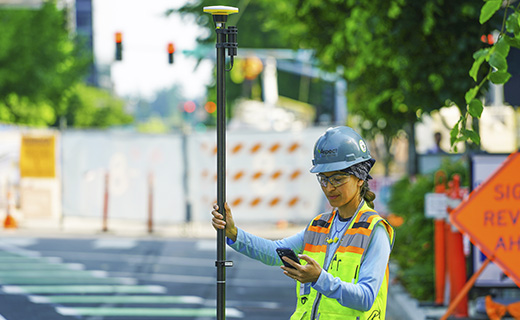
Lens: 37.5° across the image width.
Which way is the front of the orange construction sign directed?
toward the camera

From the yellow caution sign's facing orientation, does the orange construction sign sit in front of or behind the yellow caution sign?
in front

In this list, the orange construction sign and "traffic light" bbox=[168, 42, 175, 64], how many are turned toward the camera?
2

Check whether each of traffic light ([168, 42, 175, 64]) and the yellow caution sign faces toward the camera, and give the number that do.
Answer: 2

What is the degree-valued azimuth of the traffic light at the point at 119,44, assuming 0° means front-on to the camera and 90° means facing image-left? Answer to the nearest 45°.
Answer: approximately 0°

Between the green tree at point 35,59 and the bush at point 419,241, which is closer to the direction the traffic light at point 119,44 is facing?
the bush

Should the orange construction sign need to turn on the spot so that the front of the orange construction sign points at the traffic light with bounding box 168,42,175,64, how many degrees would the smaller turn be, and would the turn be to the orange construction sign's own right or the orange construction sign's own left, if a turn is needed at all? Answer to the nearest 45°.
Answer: approximately 135° to the orange construction sign's own right

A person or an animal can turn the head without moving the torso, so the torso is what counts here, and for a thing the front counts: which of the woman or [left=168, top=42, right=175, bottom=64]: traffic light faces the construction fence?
the traffic light

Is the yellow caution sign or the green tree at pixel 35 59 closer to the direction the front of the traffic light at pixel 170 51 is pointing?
the yellow caution sign

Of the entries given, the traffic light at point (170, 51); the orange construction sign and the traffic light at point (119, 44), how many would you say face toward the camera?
3

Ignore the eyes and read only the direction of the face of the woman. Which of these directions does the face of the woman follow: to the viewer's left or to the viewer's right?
to the viewer's left

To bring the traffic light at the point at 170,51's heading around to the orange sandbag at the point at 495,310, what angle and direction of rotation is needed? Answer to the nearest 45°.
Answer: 0° — it already faces it

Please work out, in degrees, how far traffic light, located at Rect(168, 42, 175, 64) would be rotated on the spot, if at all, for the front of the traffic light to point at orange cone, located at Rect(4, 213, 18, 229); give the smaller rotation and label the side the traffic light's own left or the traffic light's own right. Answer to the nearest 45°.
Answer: approximately 45° to the traffic light's own right

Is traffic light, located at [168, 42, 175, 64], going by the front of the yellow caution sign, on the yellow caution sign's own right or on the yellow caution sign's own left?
on the yellow caution sign's own left
